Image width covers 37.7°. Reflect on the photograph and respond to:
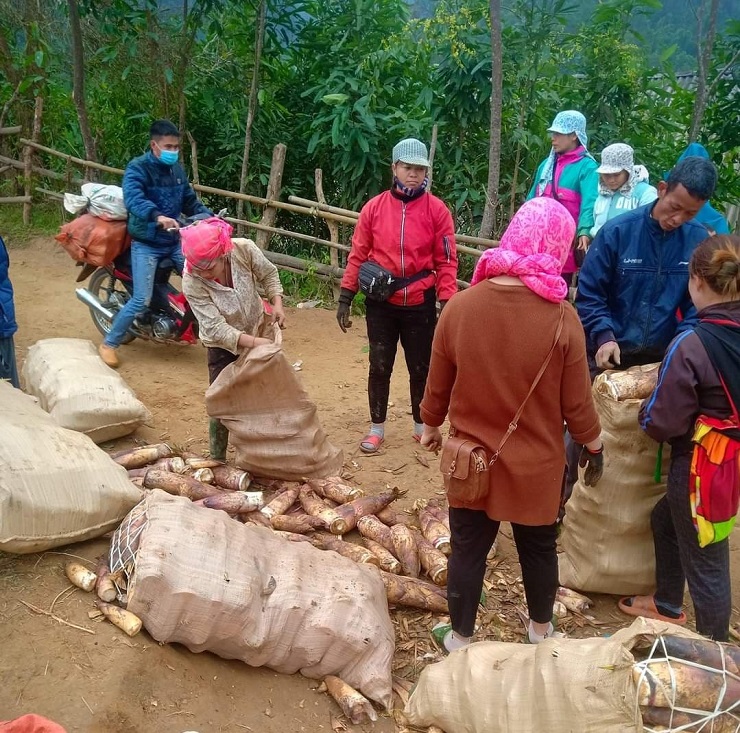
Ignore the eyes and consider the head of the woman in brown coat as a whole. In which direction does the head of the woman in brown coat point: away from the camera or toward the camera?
away from the camera

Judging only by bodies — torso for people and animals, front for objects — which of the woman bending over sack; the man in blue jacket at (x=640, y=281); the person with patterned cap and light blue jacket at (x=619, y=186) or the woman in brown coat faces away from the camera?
the woman in brown coat

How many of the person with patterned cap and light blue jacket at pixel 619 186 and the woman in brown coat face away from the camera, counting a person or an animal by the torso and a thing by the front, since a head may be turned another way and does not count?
1

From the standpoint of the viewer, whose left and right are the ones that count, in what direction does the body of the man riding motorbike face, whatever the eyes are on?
facing the viewer and to the right of the viewer

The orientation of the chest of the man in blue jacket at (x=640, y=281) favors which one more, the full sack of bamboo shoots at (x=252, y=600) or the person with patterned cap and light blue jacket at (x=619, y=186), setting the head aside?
the full sack of bamboo shoots

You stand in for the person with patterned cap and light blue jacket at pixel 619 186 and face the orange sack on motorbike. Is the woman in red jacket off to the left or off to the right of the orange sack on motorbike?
left

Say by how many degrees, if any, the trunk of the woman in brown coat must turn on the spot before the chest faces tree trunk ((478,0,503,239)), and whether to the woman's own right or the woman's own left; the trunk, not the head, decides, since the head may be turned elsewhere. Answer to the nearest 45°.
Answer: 0° — they already face it

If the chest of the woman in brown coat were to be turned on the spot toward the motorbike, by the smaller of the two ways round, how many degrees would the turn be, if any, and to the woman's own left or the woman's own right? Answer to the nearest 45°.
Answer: approximately 45° to the woman's own left

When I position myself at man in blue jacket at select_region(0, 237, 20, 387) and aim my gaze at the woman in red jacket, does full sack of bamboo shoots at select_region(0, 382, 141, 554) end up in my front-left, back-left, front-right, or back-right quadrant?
front-right

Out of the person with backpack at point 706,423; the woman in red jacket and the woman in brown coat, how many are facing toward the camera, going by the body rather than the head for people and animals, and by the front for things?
1

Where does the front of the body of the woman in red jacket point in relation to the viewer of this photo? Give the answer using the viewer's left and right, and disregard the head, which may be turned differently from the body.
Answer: facing the viewer

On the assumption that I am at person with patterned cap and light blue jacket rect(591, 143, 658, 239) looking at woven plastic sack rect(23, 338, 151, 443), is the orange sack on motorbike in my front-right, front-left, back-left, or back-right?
front-right

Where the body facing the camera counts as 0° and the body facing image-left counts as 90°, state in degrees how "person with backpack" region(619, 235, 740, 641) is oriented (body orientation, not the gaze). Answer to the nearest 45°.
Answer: approximately 135°

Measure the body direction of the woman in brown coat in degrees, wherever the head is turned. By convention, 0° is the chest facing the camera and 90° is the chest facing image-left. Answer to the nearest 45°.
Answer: approximately 180°
